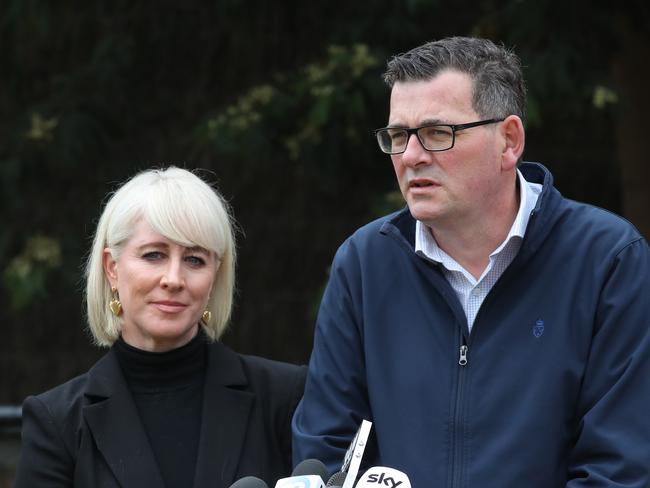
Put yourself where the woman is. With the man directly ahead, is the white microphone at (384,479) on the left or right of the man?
right

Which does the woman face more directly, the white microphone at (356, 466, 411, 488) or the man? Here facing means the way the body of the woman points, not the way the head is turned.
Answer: the white microphone

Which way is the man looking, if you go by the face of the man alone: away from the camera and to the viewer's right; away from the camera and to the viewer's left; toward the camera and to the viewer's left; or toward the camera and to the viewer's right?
toward the camera and to the viewer's left

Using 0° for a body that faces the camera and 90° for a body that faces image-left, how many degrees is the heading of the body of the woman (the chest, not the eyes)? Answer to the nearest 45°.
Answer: approximately 0°

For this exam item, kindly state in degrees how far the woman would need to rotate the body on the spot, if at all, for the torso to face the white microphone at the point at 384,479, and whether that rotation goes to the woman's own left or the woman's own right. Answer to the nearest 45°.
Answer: approximately 45° to the woman's own left

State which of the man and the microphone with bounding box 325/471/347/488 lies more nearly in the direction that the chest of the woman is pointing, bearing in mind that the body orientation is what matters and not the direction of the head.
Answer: the microphone

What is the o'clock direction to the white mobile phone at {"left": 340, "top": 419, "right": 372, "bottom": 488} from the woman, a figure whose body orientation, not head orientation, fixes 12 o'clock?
The white mobile phone is roughly at 11 o'clock from the woman.

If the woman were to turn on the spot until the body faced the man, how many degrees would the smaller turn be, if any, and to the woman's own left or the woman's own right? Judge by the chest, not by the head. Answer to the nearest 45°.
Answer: approximately 45° to the woman's own left

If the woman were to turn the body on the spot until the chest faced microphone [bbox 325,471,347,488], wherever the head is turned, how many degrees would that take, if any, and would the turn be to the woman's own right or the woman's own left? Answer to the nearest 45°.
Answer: approximately 45° to the woman's own left
